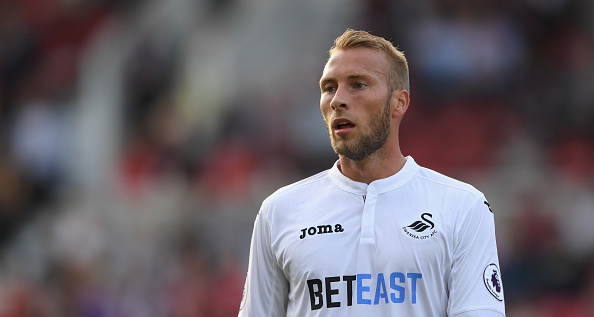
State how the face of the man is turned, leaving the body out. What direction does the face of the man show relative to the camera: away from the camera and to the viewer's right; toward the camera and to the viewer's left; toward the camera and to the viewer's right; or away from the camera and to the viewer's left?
toward the camera and to the viewer's left

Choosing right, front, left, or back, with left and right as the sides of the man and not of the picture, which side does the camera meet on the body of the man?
front
